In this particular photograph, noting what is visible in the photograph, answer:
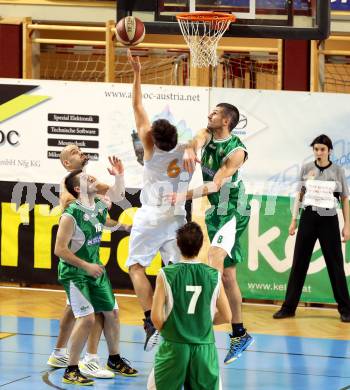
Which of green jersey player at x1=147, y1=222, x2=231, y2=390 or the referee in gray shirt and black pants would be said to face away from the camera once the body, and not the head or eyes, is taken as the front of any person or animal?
the green jersey player

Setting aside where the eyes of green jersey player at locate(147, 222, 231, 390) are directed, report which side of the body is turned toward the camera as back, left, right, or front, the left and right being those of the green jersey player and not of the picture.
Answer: back

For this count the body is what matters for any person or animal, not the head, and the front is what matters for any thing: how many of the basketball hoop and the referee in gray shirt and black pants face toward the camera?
2

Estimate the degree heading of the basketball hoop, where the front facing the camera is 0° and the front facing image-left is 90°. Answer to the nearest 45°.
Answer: approximately 0°

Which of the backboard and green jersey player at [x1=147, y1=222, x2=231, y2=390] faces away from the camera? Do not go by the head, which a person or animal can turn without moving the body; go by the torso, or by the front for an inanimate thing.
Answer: the green jersey player

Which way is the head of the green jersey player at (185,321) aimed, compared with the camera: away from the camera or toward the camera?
away from the camera

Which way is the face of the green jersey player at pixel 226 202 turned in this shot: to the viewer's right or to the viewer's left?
to the viewer's left

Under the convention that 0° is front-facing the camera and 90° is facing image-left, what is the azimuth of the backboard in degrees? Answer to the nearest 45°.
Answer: approximately 0°

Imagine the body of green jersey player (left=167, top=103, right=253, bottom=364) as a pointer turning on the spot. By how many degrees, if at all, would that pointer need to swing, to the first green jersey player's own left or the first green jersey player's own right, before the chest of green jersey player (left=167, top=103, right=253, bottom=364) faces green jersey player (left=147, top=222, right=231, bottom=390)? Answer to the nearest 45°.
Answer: approximately 45° to the first green jersey player's own left
